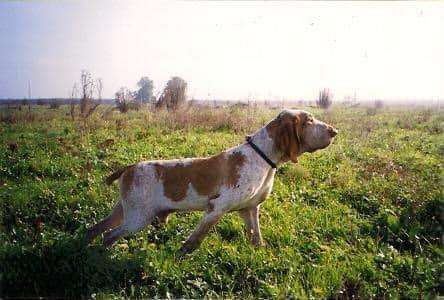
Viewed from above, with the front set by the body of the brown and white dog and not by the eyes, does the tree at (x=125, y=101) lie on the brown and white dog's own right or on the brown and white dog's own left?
on the brown and white dog's own left

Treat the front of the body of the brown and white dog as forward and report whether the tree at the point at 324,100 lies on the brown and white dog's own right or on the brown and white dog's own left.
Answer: on the brown and white dog's own left

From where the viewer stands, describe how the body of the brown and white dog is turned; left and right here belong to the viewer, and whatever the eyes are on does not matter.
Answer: facing to the right of the viewer

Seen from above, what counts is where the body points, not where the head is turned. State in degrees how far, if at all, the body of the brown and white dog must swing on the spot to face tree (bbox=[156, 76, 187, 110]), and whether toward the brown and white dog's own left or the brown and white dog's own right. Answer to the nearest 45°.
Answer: approximately 90° to the brown and white dog's own left
